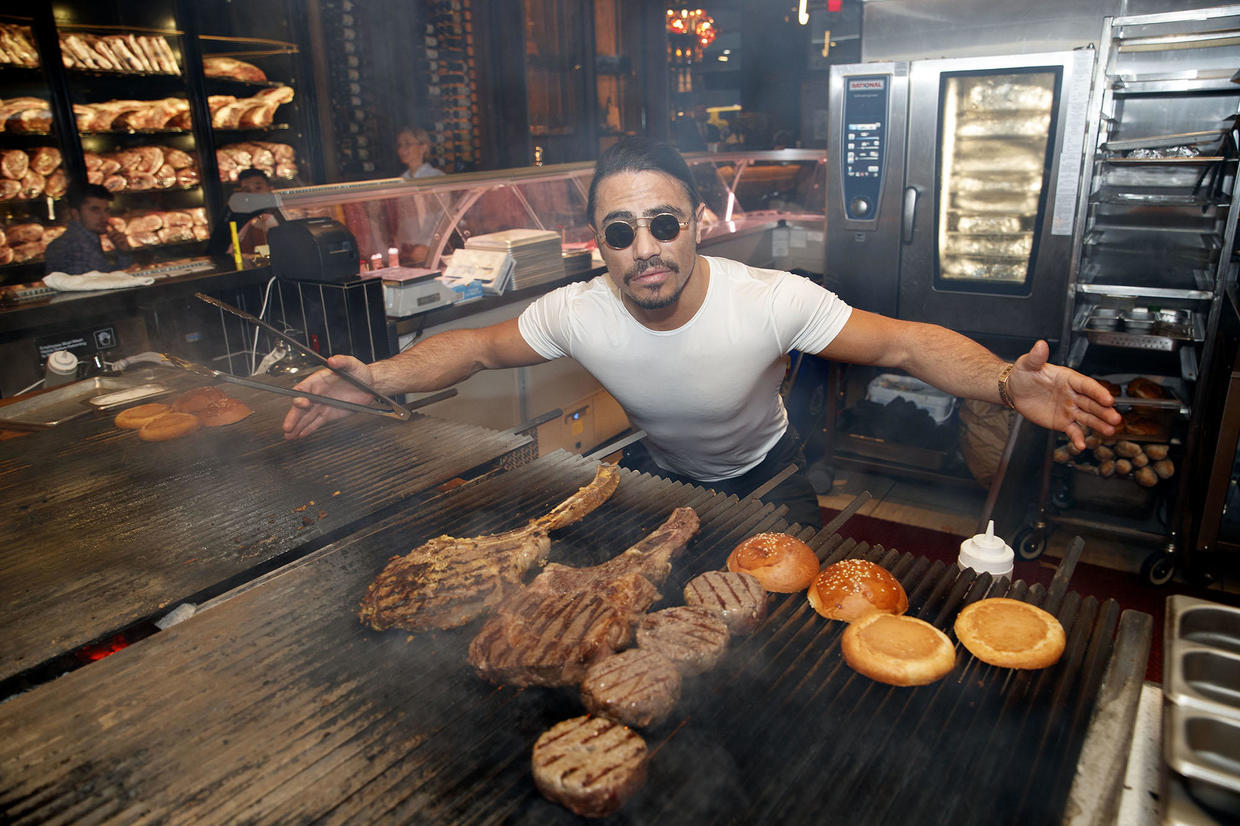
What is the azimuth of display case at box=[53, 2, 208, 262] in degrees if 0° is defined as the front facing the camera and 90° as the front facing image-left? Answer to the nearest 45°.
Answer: approximately 0°

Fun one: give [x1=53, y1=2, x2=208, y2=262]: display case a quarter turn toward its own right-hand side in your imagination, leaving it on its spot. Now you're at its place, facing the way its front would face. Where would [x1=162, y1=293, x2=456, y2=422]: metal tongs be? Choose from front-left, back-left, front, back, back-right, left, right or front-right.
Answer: left

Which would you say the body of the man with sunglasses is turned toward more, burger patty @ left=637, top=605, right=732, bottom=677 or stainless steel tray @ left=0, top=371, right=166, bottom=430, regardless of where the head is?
the burger patty

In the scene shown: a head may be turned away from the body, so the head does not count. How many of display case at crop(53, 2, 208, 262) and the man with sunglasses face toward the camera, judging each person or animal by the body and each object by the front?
2

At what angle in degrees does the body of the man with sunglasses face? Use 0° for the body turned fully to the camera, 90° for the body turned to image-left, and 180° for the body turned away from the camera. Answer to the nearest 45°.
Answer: approximately 0°

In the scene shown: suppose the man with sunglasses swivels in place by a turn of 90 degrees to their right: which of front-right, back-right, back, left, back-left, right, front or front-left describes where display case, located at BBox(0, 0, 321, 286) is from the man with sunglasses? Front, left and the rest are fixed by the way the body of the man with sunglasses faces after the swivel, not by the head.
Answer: front-right

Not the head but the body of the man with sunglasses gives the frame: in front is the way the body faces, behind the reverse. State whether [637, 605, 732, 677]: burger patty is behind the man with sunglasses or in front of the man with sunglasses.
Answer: in front

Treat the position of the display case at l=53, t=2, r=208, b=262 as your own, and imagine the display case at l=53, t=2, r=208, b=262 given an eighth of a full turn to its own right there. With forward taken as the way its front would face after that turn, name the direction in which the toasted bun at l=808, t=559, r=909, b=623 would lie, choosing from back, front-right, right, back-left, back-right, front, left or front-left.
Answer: front-left

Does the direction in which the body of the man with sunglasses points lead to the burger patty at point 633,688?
yes

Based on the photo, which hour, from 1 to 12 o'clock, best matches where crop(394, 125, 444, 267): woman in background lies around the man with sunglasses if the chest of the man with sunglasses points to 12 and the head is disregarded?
The woman in background is roughly at 5 o'clock from the man with sunglasses.

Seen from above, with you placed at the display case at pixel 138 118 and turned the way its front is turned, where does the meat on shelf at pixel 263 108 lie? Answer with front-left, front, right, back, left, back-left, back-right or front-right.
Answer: left

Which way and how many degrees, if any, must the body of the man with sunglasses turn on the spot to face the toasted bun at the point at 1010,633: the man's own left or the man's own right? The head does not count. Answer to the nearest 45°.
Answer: approximately 45° to the man's own left
